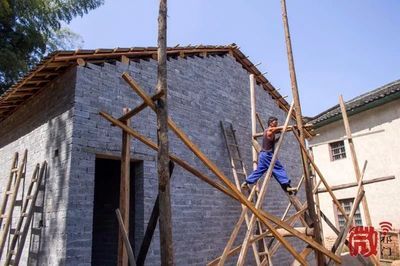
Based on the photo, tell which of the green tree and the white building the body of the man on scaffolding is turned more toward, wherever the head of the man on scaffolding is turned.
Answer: the white building

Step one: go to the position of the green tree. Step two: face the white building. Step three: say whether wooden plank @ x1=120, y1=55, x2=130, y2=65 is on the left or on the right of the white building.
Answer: right

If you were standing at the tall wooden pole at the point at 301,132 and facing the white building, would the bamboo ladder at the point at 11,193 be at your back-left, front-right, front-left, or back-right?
back-left
